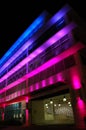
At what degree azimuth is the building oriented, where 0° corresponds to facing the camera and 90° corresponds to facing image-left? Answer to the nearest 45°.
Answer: approximately 45°
